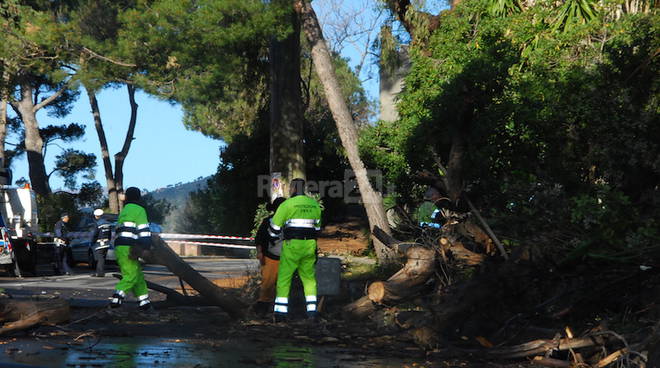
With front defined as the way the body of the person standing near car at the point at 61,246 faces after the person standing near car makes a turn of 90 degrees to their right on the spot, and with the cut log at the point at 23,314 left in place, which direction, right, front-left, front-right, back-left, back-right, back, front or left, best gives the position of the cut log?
front

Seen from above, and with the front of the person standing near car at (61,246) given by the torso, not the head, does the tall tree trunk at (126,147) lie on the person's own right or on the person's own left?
on the person's own left

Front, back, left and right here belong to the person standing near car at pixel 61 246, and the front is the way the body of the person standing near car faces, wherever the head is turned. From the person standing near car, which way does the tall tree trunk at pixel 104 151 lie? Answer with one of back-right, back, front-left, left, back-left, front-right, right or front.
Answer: left

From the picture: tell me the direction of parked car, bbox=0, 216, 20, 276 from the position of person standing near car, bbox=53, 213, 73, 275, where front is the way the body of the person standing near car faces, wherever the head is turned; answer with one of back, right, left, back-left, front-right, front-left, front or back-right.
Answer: back-right
